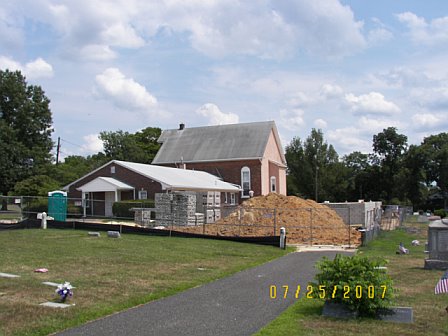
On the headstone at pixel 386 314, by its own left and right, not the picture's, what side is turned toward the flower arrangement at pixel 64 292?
right

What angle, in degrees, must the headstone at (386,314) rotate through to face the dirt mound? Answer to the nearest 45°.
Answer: approximately 180°

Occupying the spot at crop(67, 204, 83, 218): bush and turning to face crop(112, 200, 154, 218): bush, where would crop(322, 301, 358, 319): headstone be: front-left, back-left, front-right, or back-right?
front-right

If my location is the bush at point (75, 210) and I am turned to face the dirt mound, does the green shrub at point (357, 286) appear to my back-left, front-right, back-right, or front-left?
front-right

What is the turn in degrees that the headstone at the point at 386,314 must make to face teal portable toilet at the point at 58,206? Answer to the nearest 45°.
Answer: approximately 135° to its right

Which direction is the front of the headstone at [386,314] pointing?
toward the camera

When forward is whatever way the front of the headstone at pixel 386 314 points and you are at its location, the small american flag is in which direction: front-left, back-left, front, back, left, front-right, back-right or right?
back-left

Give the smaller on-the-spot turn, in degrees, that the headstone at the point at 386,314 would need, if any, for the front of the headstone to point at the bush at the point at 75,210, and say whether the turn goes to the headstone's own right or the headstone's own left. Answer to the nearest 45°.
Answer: approximately 135° to the headstone's own right
